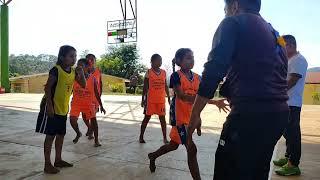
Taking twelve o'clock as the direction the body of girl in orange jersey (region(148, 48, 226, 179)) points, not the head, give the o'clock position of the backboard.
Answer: The backboard is roughly at 7 o'clock from the girl in orange jersey.

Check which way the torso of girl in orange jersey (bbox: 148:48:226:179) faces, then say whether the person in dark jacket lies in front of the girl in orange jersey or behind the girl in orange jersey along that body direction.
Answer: in front

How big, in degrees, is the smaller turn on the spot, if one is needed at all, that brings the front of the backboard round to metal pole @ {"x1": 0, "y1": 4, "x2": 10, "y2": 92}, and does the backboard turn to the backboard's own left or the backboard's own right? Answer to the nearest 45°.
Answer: approximately 90° to the backboard's own right

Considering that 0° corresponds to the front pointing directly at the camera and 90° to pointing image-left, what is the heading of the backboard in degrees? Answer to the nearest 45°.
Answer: approximately 0°

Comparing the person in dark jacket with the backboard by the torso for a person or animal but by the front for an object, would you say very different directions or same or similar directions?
very different directions

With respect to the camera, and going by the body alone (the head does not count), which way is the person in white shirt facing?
to the viewer's left

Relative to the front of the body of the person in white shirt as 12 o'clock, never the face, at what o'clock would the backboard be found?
The backboard is roughly at 2 o'clock from the person in white shirt.

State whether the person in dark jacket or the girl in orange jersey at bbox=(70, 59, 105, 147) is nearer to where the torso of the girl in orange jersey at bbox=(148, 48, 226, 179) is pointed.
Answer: the person in dark jacket

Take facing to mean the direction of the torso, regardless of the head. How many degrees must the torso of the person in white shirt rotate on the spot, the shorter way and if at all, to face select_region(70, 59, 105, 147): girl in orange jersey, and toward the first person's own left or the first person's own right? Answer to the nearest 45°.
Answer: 0° — they already face them
